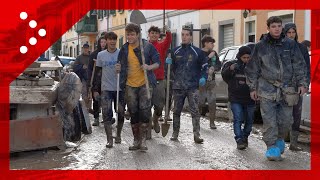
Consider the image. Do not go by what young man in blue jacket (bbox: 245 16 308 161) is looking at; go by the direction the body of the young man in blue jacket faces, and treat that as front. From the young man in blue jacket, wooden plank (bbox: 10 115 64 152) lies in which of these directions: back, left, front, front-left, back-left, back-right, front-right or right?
right

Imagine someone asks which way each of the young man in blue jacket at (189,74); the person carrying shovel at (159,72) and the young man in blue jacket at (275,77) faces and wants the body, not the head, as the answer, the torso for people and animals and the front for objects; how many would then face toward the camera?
3

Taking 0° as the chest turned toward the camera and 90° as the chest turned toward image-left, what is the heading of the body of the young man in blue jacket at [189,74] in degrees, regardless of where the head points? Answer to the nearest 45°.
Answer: approximately 0°

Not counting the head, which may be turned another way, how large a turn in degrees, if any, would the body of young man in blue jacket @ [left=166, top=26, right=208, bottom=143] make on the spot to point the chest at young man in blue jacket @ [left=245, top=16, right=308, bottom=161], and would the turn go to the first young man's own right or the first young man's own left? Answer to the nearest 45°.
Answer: approximately 45° to the first young man's own left

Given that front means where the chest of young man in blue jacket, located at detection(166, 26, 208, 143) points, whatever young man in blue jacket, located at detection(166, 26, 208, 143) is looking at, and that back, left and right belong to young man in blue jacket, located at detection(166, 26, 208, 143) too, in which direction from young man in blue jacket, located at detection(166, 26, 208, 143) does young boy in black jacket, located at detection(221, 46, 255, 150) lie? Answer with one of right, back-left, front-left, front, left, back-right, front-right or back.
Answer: front-left

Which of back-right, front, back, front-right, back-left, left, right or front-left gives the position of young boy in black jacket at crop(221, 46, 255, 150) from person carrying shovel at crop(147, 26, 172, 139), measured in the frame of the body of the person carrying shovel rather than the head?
front-left

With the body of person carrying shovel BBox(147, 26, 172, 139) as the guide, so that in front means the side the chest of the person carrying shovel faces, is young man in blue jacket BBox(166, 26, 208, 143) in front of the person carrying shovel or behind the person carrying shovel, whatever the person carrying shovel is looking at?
in front

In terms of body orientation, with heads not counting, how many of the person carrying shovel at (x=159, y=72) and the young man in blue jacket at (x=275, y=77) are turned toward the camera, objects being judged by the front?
2

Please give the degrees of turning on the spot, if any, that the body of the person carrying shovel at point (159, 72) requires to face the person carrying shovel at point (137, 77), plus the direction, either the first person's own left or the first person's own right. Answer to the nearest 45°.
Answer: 0° — they already face them

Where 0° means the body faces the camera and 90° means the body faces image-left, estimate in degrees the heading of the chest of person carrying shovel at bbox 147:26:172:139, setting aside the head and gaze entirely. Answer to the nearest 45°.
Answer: approximately 0°

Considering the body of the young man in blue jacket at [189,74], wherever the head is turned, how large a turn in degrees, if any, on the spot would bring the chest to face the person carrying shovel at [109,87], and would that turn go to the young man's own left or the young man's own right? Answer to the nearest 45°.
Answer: approximately 90° to the young man's own right
